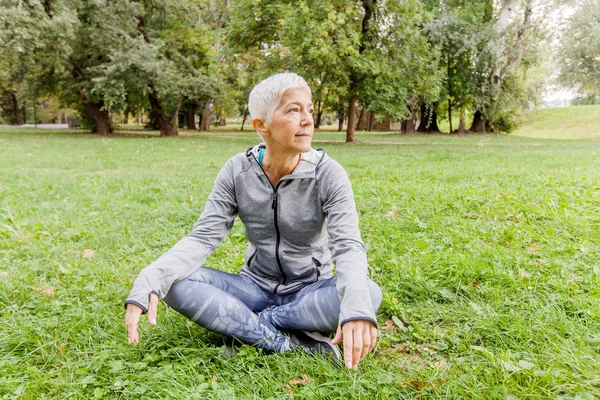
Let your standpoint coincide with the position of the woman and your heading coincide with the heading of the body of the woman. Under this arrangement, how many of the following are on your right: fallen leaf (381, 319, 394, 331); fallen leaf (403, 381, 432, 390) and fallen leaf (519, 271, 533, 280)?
0

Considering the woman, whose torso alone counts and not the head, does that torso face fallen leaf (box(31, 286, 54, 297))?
no

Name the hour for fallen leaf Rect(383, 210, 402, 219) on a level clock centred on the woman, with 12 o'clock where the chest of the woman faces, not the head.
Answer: The fallen leaf is roughly at 7 o'clock from the woman.

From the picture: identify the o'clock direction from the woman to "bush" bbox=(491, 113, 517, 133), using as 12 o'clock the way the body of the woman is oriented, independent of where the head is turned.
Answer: The bush is roughly at 7 o'clock from the woman.

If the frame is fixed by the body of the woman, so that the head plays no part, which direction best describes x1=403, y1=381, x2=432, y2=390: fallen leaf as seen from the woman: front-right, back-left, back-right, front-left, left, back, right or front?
front-left

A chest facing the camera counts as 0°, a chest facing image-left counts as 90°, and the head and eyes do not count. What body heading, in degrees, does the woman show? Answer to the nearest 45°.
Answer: approximately 0°

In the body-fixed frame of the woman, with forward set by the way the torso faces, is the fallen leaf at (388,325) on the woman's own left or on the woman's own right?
on the woman's own left

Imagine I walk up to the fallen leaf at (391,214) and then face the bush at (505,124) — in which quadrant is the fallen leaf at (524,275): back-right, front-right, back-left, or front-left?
back-right

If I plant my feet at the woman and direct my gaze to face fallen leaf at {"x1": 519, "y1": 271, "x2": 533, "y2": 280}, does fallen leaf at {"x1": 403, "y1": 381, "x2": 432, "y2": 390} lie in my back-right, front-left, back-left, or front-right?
front-right

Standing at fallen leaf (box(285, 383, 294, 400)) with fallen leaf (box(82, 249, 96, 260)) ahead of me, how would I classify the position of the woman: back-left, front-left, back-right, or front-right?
front-right

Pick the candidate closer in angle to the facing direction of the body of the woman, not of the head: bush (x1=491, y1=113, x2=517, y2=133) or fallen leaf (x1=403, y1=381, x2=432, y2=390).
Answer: the fallen leaf
